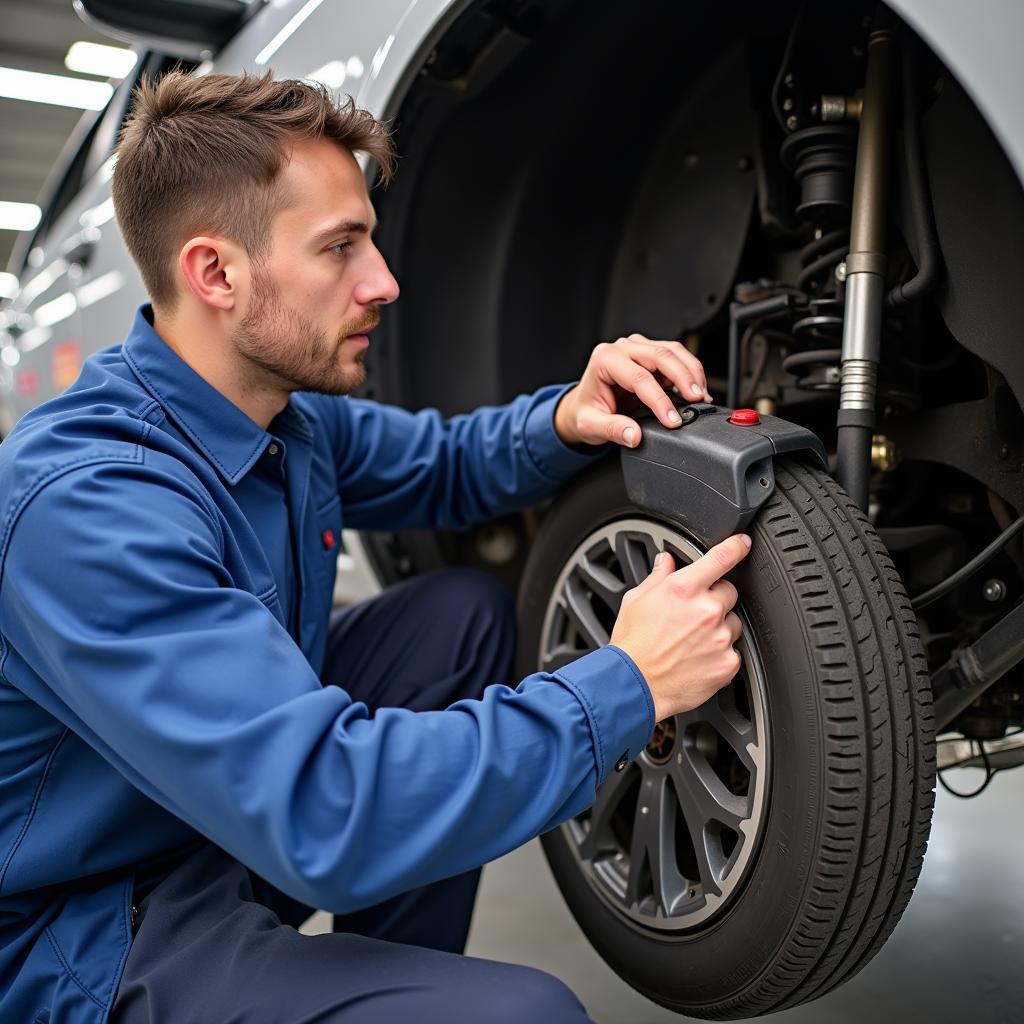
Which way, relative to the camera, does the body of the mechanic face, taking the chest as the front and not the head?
to the viewer's right

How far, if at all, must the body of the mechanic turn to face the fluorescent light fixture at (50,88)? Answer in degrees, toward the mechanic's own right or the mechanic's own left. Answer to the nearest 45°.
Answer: approximately 90° to the mechanic's own left

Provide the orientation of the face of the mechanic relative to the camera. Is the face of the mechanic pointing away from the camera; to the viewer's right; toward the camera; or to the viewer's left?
to the viewer's right
